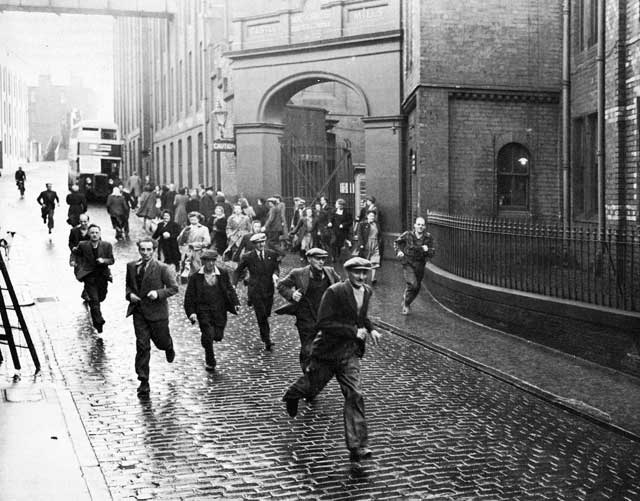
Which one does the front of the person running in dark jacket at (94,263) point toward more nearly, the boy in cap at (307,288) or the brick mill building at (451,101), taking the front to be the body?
the boy in cap

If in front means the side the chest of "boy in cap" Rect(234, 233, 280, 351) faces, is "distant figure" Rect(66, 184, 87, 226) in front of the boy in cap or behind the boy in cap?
behind

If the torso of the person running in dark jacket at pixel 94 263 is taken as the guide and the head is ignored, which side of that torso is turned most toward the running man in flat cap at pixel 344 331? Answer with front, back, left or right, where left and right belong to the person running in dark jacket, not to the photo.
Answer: front

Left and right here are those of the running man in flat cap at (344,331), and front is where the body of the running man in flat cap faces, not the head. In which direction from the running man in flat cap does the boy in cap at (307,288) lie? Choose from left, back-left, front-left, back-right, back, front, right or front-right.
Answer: back-left

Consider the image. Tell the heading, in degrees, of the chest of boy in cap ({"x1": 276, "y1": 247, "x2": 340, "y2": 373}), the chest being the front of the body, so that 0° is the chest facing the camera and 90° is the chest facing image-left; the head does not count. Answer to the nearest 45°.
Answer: approximately 315°

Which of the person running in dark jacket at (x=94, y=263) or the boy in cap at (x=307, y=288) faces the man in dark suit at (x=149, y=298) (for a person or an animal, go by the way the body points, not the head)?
the person running in dark jacket

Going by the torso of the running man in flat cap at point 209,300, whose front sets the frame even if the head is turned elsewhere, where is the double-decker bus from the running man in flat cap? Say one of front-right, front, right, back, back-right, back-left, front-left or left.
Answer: back

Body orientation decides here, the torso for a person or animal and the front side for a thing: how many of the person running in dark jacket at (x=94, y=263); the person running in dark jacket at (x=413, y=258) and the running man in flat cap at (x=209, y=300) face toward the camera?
3

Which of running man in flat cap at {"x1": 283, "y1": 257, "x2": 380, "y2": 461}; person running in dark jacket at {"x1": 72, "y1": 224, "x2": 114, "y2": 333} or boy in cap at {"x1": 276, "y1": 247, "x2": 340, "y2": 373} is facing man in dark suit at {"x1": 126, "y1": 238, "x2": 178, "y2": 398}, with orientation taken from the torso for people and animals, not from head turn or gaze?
the person running in dark jacket
